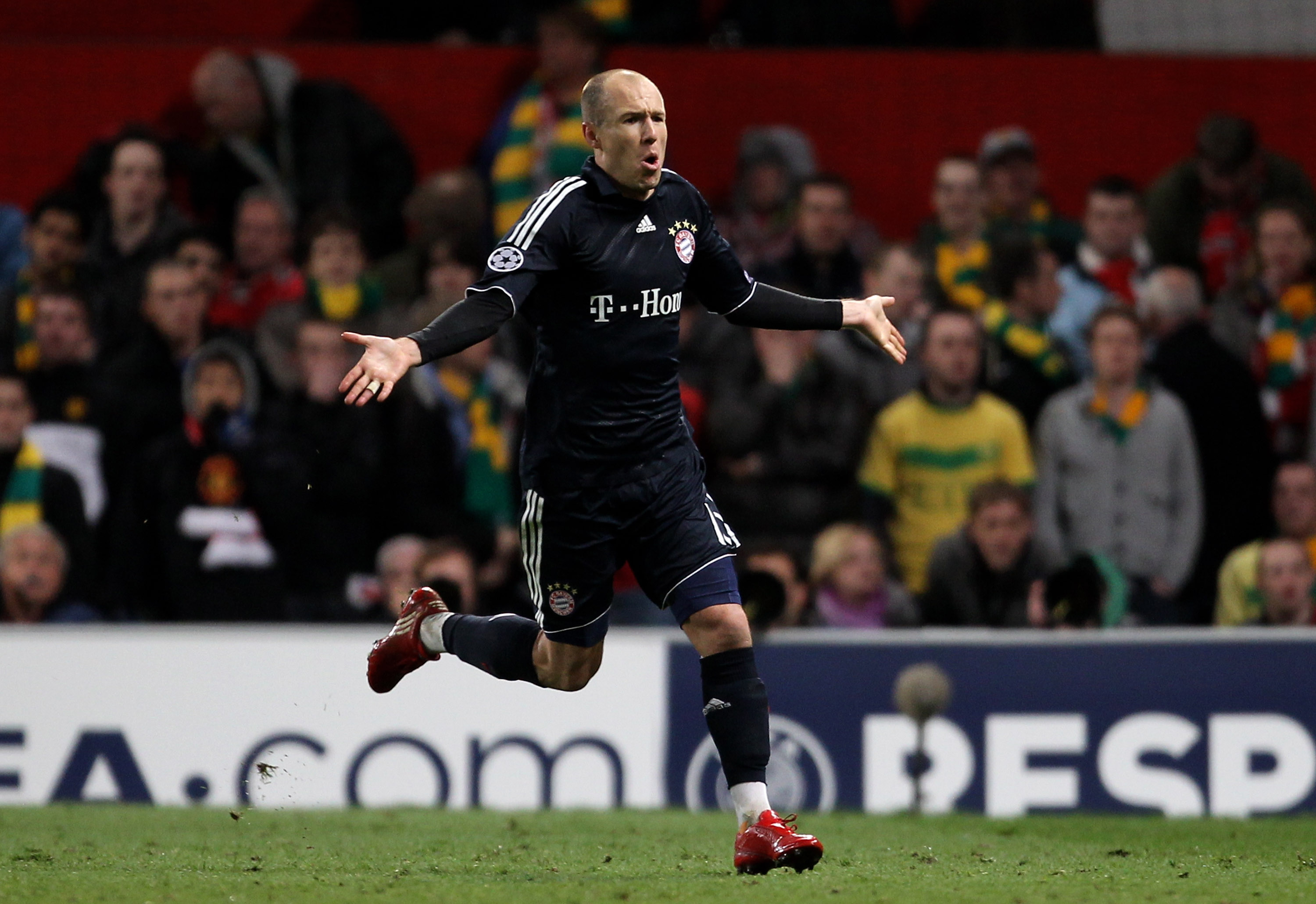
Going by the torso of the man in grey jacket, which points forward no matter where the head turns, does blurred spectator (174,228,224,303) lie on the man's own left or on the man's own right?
on the man's own right

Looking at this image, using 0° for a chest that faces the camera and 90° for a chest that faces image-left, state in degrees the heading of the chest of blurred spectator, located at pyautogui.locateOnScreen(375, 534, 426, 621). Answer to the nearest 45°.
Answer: approximately 0°

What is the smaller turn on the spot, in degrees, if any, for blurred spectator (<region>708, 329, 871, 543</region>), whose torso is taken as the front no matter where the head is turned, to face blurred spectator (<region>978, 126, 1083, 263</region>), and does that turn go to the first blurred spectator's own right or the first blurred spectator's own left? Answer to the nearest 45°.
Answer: approximately 135° to the first blurred spectator's own left

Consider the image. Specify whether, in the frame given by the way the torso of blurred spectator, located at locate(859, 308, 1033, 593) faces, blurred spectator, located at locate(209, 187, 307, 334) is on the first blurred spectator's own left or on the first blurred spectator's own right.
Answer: on the first blurred spectator's own right

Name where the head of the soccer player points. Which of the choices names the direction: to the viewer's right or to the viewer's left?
to the viewer's right

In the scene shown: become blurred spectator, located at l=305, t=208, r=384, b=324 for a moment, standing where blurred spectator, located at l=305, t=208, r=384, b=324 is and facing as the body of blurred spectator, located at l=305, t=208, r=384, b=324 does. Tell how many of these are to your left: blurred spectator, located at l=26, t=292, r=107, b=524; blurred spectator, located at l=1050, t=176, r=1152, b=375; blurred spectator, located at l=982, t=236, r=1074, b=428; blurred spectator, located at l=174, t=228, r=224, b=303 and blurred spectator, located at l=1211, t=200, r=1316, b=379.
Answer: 3

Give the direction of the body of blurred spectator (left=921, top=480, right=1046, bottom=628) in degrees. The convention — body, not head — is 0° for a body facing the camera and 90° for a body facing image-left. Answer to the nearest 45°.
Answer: approximately 0°

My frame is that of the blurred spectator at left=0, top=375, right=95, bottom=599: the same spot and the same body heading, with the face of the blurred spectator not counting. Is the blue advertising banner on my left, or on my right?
on my left
